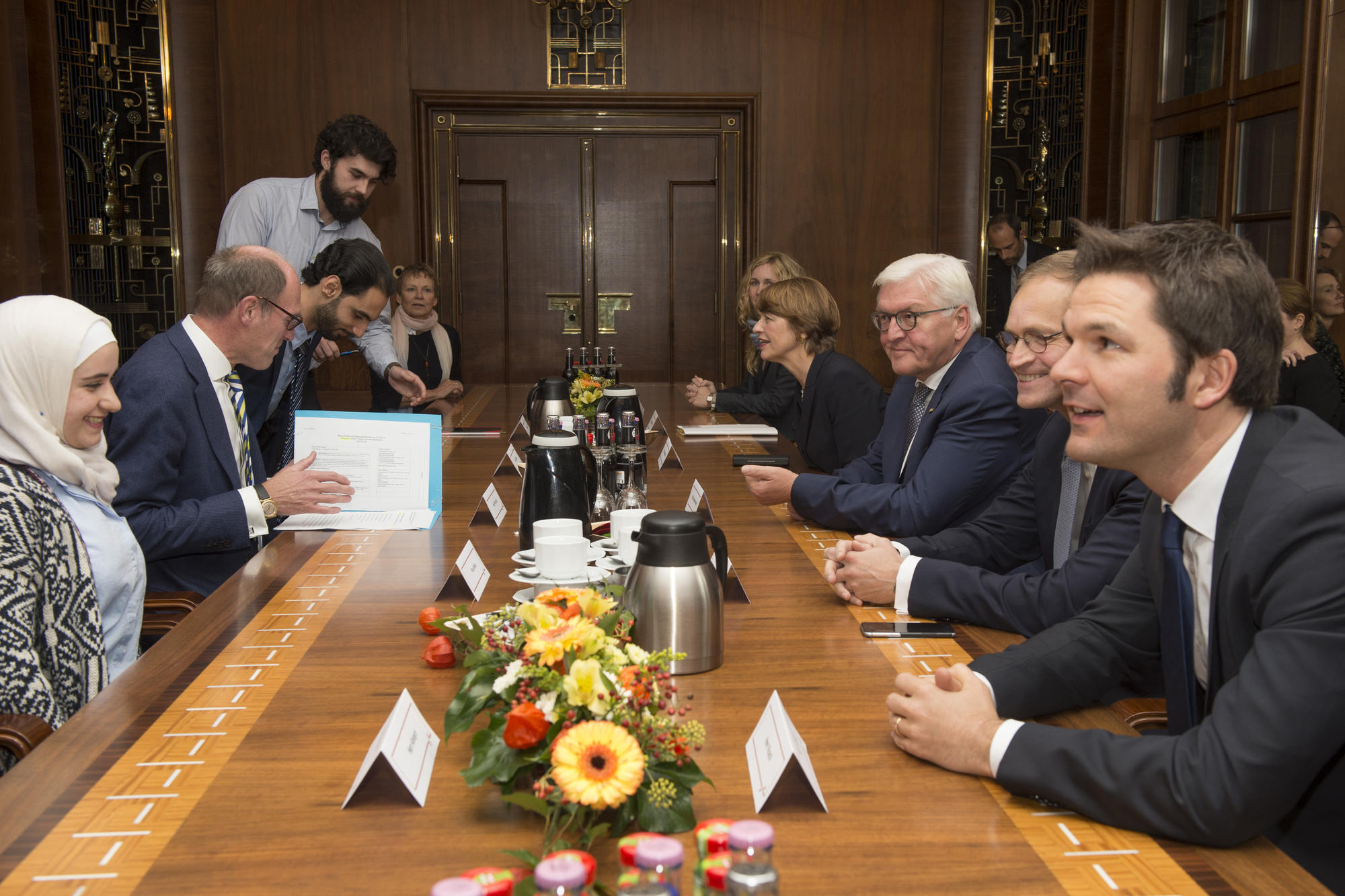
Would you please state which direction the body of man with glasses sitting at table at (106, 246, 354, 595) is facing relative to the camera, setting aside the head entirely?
to the viewer's right

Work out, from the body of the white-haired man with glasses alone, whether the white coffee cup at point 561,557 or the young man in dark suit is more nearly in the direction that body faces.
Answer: the white coffee cup

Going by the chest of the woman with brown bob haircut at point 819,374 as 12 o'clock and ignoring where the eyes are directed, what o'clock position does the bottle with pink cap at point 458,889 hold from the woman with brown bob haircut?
The bottle with pink cap is roughly at 9 o'clock from the woman with brown bob haircut.

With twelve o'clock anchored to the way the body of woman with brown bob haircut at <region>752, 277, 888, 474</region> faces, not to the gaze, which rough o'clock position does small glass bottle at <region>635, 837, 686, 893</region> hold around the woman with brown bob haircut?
The small glass bottle is roughly at 9 o'clock from the woman with brown bob haircut.

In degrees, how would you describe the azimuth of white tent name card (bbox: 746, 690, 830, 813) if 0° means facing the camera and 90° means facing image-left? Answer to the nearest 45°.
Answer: approximately 90°
